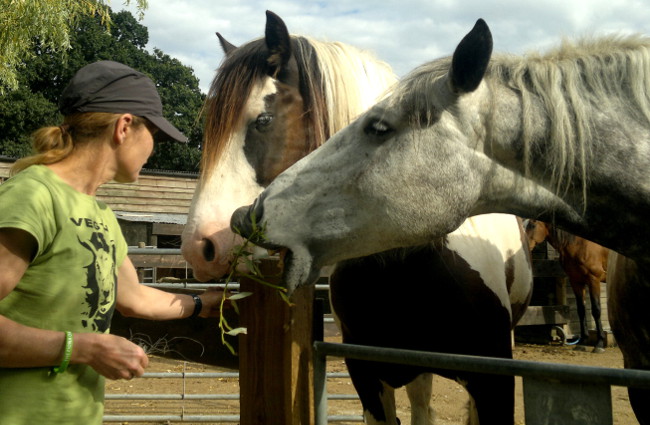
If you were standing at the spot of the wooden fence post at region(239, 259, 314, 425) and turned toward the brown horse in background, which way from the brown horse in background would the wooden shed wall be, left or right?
left

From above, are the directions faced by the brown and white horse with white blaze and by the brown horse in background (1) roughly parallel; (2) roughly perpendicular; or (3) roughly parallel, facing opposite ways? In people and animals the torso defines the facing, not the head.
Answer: roughly parallel

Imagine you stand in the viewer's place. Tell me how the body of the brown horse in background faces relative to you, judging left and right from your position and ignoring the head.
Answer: facing the viewer and to the left of the viewer

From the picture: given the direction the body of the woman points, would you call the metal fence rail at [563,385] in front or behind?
in front

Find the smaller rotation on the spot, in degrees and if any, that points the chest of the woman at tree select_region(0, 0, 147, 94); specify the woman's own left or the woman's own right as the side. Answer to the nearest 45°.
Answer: approximately 135° to the woman's own left

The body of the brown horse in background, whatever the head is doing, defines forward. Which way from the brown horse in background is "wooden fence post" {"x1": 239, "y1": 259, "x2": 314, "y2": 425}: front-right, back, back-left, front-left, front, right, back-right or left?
front-left

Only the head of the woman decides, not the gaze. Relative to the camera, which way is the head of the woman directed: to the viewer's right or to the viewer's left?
to the viewer's right

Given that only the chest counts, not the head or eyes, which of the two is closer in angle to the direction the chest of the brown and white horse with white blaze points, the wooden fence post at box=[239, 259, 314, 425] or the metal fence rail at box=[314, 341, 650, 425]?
the wooden fence post

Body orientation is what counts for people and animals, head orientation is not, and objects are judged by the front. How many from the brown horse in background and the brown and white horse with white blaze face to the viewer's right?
0

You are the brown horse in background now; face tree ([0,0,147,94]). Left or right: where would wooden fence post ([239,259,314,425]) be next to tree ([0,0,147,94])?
left

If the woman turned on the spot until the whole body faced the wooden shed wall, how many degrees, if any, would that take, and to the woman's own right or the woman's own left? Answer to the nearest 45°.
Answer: approximately 135° to the woman's own left

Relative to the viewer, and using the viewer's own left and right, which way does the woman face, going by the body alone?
facing the viewer and to the right of the viewer

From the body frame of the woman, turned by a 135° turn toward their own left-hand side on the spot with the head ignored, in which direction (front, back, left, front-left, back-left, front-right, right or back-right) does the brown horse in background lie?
front-right
